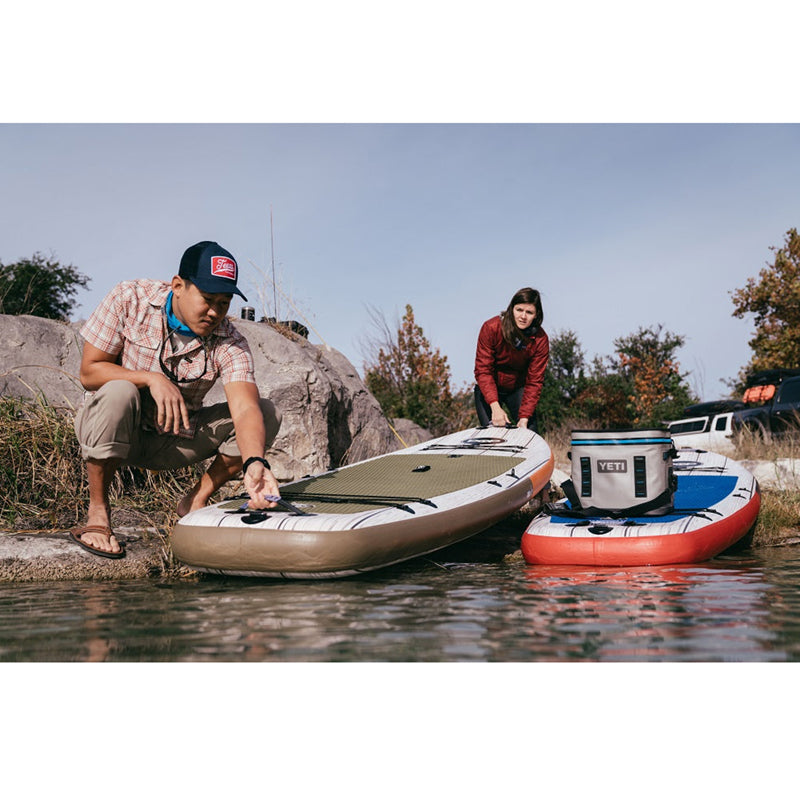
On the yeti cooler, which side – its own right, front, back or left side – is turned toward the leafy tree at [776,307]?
back

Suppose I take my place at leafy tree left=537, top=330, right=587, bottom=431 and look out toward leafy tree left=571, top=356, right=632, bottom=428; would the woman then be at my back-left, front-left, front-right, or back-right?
back-right

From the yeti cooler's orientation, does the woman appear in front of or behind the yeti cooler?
behind

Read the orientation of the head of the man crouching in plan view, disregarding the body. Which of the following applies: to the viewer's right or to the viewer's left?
to the viewer's right

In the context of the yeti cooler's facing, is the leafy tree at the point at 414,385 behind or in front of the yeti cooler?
behind

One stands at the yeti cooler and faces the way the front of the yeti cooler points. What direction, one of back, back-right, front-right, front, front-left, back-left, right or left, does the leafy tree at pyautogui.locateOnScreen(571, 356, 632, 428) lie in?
back

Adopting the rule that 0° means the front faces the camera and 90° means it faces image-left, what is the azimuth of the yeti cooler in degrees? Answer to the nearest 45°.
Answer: approximately 0°

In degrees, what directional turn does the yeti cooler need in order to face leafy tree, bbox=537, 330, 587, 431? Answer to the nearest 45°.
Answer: approximately 180°

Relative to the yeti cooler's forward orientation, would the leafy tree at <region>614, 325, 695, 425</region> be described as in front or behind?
behind

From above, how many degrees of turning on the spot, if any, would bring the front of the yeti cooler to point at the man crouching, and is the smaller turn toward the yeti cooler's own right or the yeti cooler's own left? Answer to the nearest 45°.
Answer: approximately 45° to the yeti cooler's own right
